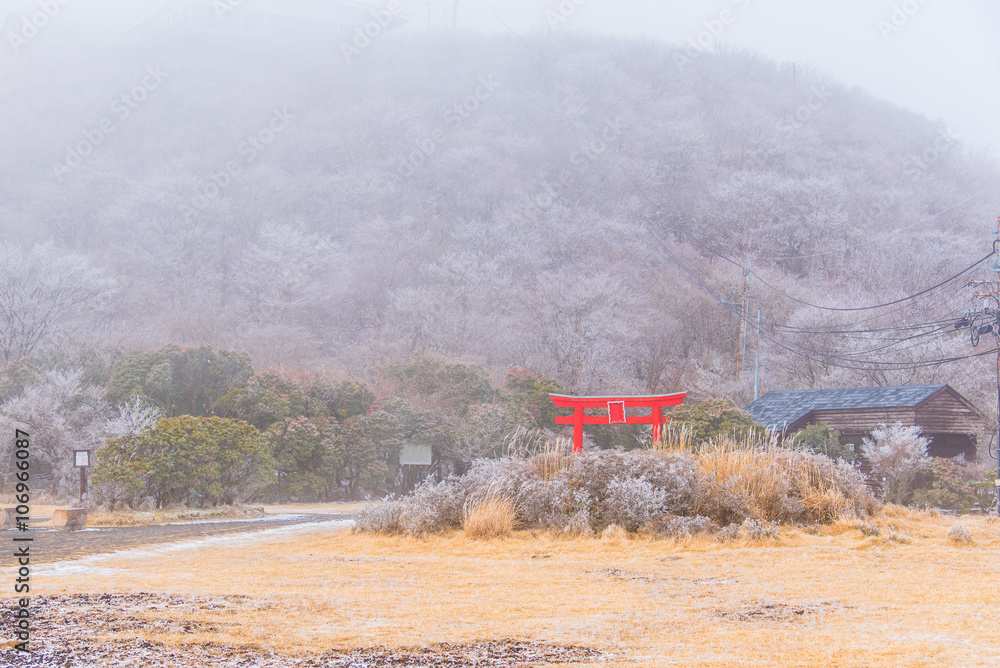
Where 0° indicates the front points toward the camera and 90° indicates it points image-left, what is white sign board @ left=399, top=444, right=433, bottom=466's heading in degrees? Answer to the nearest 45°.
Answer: approximately 0°

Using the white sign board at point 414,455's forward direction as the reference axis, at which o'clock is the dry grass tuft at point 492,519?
The dry grass tuft is roughly at 12 o'clock from the white sign board.

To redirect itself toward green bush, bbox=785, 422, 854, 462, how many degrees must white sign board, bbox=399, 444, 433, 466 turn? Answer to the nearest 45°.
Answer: approximately 45° to its left

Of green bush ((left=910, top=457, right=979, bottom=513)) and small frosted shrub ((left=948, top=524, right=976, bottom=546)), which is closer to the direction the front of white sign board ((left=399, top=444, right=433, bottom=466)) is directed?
the small frosted shrub

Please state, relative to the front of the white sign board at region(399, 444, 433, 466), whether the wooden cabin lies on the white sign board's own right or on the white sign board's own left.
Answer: on the white sign board's own left

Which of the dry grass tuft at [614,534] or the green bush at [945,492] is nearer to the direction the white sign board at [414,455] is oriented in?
the dry grass tuft

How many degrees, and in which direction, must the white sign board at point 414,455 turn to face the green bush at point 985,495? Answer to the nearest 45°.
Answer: approximately 45° to its left

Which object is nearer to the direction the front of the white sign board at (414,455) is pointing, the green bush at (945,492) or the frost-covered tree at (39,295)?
the green bush

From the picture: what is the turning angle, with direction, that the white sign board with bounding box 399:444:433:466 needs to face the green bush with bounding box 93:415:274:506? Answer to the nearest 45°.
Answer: approximately 45° to its right

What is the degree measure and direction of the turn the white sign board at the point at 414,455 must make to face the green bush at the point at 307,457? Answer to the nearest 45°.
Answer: approximately 45° to its right

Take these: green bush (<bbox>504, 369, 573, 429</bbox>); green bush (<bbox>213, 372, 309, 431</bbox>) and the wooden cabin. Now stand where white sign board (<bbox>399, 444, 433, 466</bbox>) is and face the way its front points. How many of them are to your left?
2
